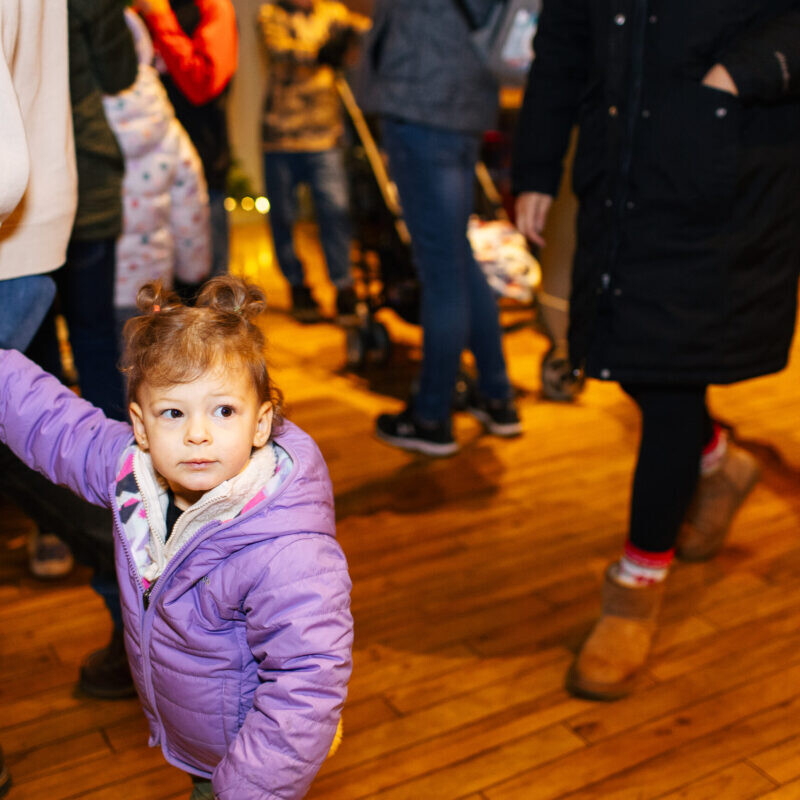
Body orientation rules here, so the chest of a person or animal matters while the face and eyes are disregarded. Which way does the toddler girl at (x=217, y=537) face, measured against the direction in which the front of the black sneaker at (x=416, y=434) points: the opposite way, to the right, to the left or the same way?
to the left

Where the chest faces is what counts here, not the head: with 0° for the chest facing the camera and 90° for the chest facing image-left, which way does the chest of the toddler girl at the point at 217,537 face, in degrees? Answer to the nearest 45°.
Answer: approximately 45°
